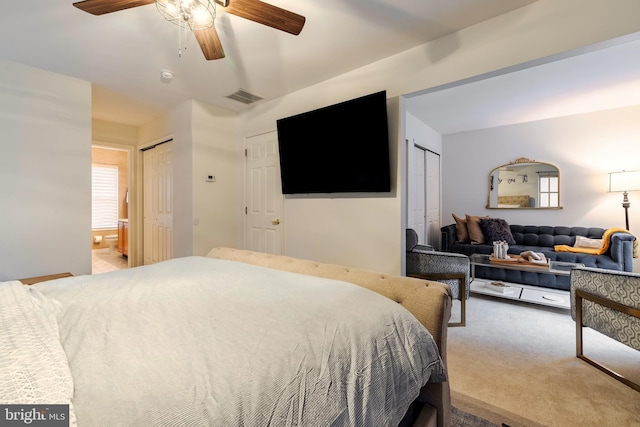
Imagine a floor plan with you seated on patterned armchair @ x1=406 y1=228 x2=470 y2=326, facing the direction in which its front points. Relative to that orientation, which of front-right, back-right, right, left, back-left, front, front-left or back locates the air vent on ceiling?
back

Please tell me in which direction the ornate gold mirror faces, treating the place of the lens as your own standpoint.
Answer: facing the viewer

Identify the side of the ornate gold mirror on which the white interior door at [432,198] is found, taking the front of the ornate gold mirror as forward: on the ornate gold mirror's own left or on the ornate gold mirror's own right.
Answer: on the ornate gold mirror's own right

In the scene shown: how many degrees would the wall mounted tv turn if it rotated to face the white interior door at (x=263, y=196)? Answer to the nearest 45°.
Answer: approximately 90° to its right

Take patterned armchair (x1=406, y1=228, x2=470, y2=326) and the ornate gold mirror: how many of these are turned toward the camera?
1

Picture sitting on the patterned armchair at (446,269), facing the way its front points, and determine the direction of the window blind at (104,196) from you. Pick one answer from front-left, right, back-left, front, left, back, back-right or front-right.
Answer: back

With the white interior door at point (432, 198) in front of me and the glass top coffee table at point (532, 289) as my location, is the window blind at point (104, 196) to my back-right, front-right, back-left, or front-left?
front-left

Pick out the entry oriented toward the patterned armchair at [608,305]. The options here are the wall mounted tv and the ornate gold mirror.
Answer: the ornate gold mirror

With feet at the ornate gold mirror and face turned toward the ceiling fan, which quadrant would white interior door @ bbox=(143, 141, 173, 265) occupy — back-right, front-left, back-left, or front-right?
front-right

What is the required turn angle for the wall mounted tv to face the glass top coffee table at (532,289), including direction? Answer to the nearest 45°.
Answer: approximately 135° to its left

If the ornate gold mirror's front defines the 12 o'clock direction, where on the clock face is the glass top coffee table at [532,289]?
The glass top coffee table is roughly at 12 o'clock from the ornate gold mirror.

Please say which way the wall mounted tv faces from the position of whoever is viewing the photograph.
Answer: facing the viewer and to the left of the viewer

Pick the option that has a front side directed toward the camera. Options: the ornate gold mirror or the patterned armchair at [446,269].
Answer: the ornate gold mirror

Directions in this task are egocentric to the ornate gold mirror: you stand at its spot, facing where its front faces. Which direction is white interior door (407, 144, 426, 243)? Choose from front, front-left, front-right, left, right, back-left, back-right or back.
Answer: front-right

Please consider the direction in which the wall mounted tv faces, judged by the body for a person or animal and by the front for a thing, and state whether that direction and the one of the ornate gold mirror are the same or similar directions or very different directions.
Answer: same or similar directions

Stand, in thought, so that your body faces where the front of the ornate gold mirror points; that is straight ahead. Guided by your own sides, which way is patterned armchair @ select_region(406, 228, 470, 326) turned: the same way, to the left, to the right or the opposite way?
to the left
